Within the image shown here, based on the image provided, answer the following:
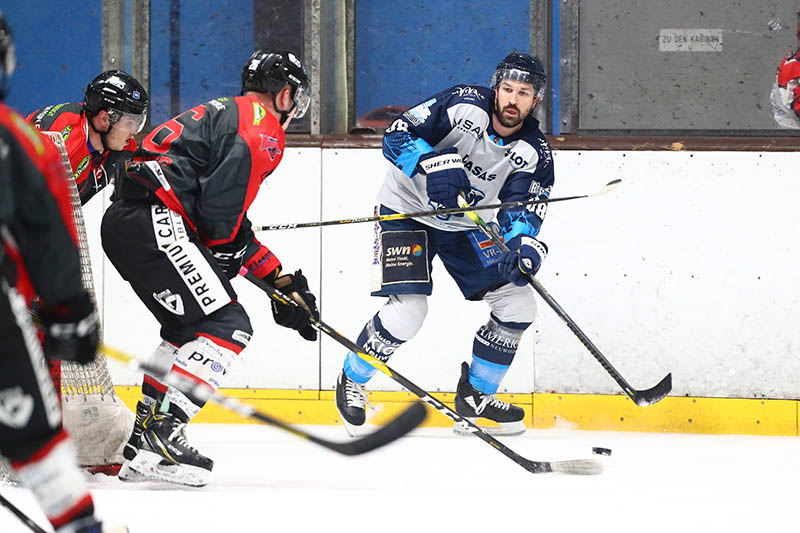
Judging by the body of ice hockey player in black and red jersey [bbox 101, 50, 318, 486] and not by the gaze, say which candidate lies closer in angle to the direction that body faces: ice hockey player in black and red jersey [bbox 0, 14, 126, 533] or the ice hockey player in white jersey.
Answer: the ice hockey player in white jersey

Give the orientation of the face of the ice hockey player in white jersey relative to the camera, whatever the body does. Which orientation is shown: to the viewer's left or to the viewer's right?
to the viewer's left

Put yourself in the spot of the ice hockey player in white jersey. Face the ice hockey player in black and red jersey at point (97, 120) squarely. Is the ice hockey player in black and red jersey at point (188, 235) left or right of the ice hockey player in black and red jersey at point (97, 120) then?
left

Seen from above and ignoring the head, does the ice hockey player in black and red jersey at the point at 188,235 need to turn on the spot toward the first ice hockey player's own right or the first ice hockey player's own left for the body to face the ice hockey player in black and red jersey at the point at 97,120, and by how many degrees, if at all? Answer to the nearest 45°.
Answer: approximately 90° to the first ice hockey player's own left

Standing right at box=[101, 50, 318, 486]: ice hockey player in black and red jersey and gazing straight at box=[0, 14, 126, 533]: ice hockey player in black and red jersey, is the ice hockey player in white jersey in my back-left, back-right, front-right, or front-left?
back-left

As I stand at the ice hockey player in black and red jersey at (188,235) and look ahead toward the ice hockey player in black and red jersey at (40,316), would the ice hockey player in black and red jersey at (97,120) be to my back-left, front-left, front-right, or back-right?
back-right

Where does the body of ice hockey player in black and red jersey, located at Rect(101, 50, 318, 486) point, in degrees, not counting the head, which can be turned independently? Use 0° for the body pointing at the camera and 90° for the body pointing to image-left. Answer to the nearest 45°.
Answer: approximately 270°

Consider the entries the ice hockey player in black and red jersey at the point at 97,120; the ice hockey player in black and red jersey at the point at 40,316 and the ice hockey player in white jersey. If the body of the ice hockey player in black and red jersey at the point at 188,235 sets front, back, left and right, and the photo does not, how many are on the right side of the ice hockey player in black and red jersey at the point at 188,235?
1

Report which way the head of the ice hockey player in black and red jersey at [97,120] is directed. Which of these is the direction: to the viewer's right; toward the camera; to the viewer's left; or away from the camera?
to the viewer's right

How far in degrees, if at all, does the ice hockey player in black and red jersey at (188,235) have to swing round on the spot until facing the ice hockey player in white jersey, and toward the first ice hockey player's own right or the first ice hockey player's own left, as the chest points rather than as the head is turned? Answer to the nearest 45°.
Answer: approximately 45° to the first ice hockey player's own left

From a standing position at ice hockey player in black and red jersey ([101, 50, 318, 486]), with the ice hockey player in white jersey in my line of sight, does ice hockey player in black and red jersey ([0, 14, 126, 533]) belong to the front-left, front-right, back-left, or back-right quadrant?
back-right
